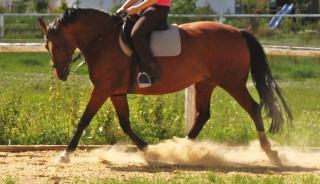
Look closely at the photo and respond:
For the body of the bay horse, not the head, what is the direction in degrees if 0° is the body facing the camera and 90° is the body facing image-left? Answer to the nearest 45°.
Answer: approximately 90°
